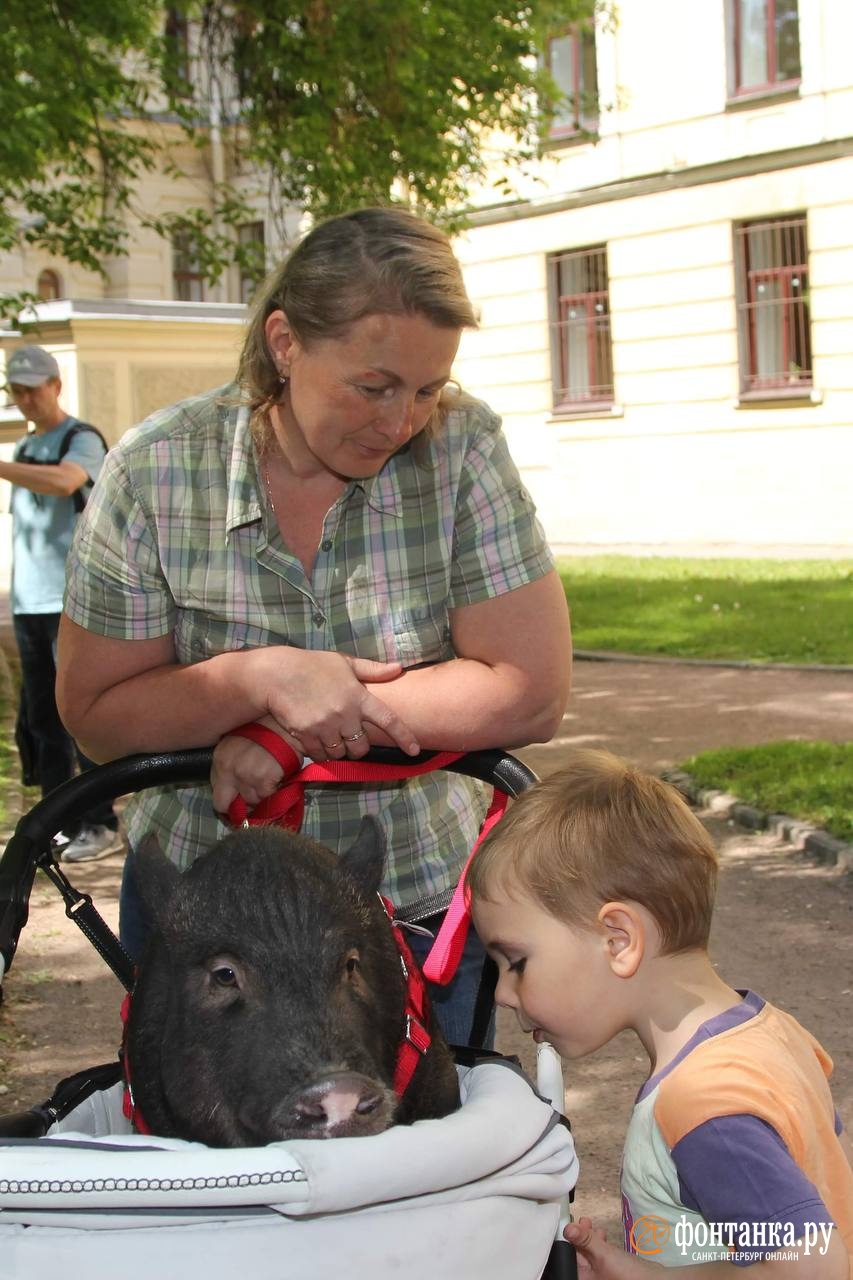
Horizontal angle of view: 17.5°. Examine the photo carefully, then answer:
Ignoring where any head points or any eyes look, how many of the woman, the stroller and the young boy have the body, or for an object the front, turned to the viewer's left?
1

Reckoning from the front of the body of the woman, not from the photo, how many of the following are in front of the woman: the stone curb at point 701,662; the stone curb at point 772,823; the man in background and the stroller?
1

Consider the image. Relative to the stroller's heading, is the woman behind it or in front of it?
behind

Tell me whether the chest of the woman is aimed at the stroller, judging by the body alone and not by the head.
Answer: yes

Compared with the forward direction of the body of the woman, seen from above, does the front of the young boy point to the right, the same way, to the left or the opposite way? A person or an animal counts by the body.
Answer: to the right

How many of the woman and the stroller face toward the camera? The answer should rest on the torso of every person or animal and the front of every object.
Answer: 2

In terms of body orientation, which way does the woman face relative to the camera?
toward the camera

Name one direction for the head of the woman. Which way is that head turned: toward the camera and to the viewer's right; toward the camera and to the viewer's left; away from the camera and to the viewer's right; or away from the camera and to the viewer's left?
toward the camera and to the viewer's right

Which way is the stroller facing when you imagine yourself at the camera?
facing the viewer

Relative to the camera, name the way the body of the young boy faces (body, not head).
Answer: to the viewer's left

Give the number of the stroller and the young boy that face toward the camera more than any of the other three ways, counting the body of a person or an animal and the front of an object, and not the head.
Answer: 1

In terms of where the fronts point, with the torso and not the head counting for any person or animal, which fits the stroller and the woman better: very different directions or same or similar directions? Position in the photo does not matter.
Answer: same or similar directions

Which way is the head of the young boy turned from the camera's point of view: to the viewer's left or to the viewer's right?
to the viewer's left
